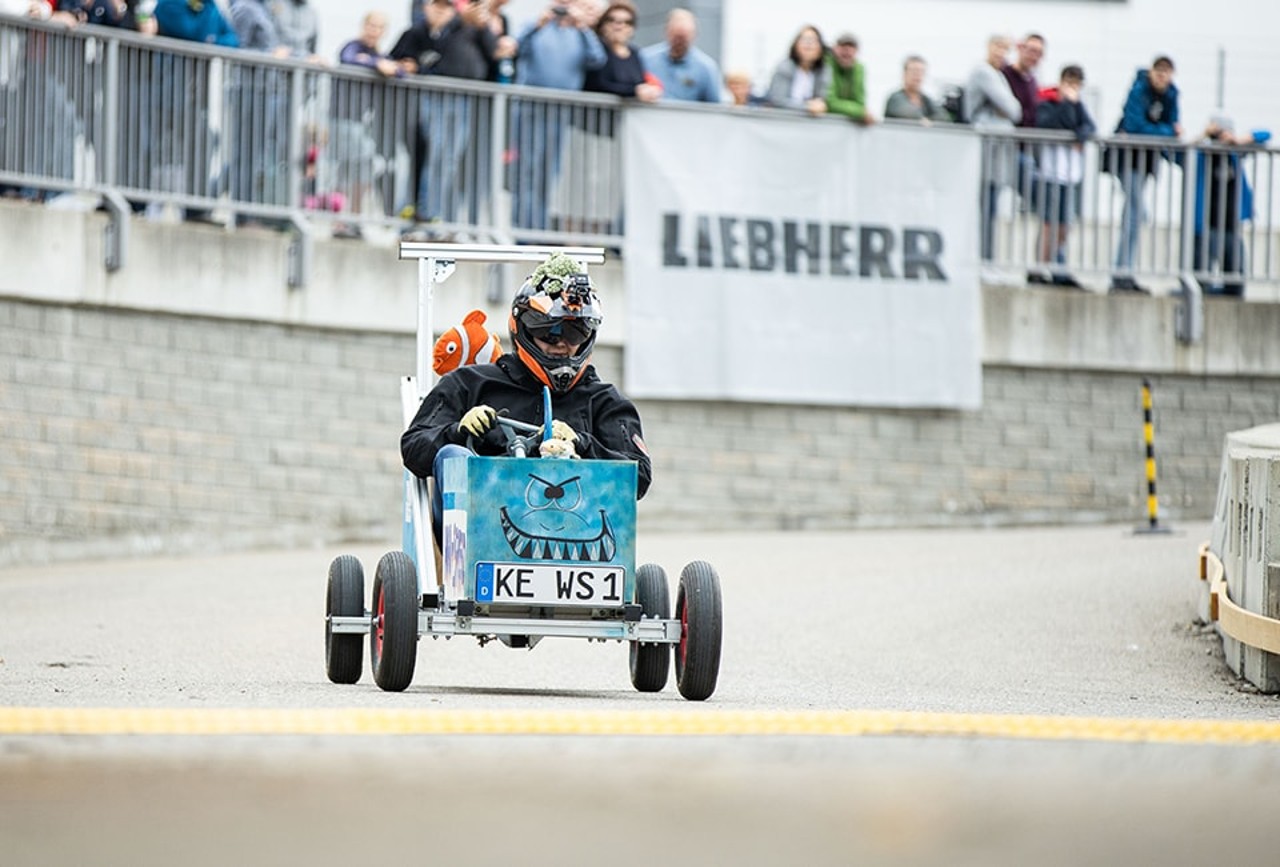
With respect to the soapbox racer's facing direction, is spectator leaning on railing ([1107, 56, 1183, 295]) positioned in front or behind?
behind

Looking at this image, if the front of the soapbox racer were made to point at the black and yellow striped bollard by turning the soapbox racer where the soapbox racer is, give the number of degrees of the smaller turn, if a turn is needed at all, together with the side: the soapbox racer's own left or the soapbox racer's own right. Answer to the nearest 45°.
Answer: approximately 135° to the soapbox racer's own left

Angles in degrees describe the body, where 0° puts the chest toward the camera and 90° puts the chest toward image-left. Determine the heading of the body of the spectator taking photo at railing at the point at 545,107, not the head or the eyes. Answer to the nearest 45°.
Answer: approximately 0°

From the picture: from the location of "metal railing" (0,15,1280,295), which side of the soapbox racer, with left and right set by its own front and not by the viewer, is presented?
back

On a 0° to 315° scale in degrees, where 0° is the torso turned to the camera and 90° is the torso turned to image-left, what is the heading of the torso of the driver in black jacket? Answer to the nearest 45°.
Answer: approximately 0°
